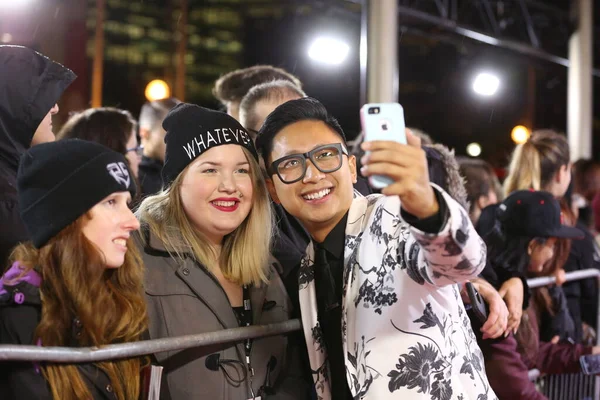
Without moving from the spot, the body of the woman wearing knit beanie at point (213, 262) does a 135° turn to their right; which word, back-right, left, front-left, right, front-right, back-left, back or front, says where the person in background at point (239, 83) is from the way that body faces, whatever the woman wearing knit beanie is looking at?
right

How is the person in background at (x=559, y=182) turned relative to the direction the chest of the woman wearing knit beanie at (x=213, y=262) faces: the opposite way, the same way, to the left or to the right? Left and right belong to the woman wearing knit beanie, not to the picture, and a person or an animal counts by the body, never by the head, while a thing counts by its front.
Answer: to the left

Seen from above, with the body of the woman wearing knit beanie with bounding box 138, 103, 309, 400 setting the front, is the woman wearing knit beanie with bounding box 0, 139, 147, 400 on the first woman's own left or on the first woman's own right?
on the first woman's own right

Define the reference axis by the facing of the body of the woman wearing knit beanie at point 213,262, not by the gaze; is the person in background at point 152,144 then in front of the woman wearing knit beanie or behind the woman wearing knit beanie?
behind

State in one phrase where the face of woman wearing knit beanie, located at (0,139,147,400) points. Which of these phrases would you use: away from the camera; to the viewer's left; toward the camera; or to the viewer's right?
to the viewer's right
